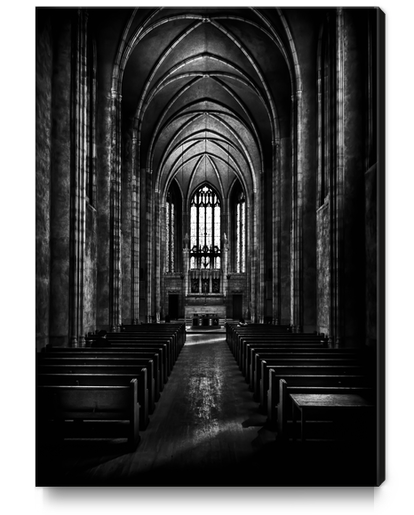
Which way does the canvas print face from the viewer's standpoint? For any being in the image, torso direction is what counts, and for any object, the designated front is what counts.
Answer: toward the camera
